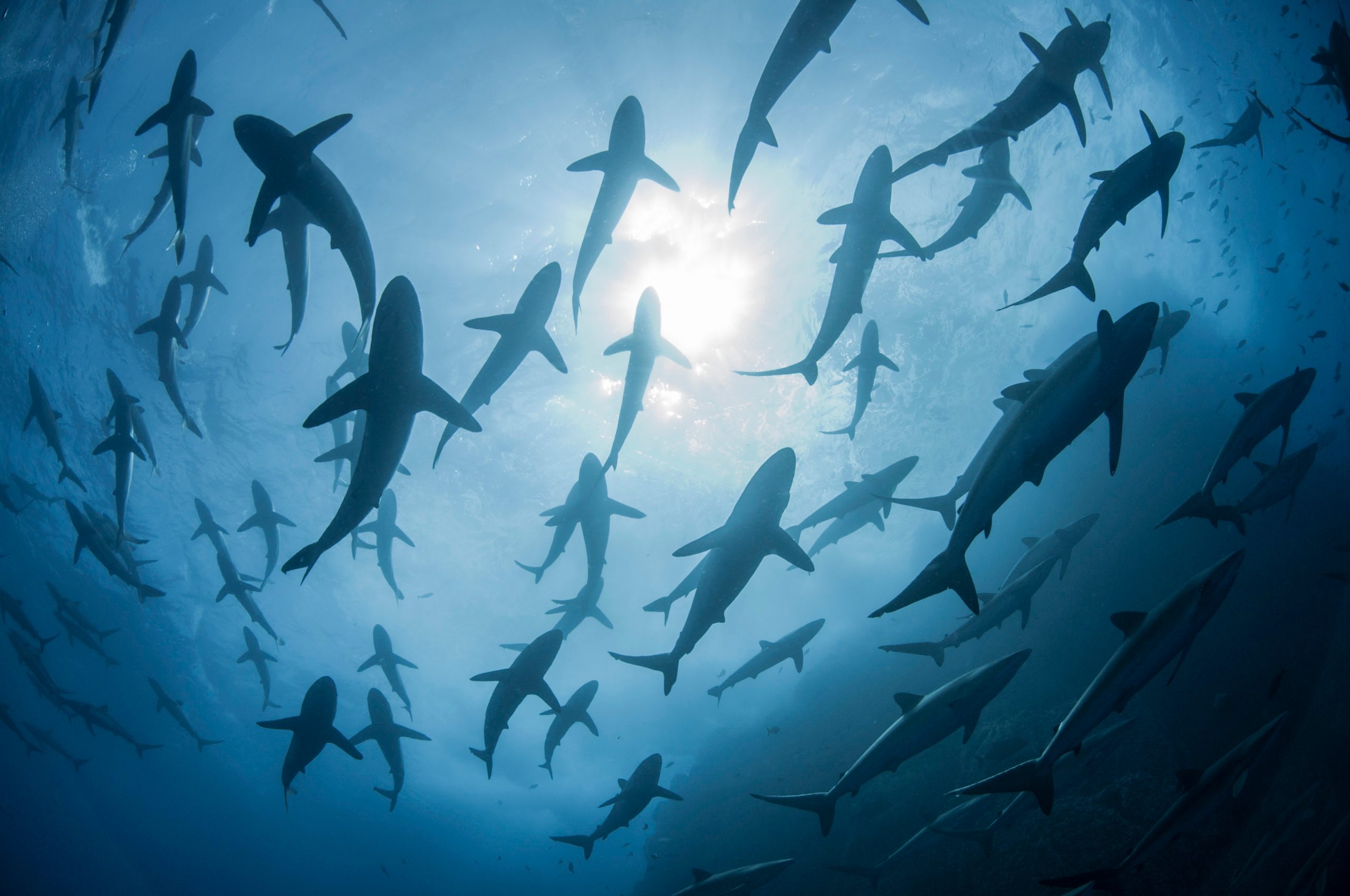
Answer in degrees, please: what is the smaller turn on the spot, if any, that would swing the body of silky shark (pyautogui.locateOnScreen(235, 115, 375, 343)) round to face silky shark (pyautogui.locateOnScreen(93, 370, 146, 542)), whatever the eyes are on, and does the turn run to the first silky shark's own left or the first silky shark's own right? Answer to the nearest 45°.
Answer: approximately 135° to the first silky shark's own right

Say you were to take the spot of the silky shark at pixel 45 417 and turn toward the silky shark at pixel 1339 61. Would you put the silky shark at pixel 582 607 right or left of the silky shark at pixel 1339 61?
left

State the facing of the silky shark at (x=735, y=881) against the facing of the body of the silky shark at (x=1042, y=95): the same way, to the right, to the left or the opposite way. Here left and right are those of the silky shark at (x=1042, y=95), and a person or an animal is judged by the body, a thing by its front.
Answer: the same way

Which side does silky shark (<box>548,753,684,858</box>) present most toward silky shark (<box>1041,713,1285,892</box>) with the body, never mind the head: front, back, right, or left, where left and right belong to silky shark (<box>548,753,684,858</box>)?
front

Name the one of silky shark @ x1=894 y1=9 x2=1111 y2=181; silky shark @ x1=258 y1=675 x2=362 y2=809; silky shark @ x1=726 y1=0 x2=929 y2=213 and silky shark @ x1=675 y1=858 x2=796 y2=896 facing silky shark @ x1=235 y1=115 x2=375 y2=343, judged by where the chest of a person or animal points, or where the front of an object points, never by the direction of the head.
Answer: silky shark @ x1=258 y1=675 x2=362 y2=809

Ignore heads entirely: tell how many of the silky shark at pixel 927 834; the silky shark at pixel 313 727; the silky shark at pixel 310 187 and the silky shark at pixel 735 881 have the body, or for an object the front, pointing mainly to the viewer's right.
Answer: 2

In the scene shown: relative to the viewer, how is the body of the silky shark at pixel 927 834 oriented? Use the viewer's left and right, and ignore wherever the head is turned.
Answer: facing to the right of the viewer

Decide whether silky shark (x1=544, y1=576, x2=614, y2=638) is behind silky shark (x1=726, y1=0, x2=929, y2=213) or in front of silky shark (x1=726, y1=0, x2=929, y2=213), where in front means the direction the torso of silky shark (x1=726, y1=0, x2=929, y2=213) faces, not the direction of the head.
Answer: behind

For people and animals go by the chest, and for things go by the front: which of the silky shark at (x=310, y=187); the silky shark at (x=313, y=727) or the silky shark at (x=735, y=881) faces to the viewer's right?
the silky shark at (x=735, y=881)

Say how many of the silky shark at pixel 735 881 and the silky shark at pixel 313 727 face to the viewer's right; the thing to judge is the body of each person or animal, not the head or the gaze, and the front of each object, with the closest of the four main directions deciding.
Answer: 1

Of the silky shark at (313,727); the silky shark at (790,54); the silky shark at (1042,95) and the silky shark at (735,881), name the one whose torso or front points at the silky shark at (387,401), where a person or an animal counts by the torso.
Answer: the silky shark at (313,727)

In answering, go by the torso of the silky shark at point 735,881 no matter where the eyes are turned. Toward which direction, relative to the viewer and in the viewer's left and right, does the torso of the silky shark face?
facing to the right of the viewer

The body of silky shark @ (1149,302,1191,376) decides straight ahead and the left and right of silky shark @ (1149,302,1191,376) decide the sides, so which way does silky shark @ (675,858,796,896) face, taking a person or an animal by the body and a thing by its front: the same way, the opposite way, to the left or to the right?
to the left

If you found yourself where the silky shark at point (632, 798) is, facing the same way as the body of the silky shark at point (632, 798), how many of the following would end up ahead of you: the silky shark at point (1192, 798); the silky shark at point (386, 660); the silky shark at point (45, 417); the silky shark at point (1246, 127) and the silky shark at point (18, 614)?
2
